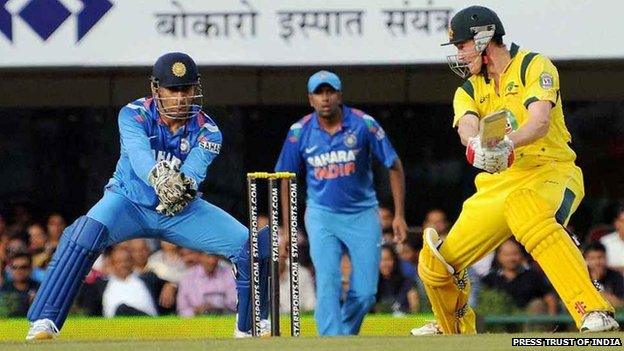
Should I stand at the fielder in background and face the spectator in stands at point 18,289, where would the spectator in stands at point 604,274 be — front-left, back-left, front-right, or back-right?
front-right

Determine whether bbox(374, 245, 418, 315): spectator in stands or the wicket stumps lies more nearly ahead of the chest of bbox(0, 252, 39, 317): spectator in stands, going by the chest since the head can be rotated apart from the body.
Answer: the wicket stumps

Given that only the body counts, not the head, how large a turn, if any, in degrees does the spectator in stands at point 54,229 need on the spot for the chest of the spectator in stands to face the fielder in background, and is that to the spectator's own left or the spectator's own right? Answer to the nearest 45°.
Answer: approximately 45° to the spectator's own left

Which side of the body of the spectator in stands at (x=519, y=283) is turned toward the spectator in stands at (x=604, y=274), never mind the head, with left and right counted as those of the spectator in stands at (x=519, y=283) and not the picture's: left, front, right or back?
left

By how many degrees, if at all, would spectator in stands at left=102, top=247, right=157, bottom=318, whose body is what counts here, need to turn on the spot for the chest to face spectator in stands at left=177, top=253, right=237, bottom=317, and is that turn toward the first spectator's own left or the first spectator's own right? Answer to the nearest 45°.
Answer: approximately 90° to the first spectator's own left

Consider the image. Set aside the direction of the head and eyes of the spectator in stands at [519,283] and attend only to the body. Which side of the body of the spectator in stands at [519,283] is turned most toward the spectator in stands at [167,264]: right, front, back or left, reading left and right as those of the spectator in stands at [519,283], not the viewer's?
right

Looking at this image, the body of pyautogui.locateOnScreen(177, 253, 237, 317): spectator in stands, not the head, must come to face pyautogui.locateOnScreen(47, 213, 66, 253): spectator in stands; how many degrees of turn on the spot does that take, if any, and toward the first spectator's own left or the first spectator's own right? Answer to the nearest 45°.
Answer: approximately 135° to the first spectator's own right

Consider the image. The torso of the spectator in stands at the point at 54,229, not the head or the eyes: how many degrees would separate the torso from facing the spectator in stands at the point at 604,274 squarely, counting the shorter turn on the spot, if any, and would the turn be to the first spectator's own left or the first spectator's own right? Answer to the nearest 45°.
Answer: approximately 45° to the first spectator's own left
